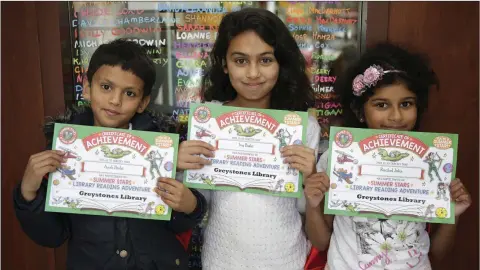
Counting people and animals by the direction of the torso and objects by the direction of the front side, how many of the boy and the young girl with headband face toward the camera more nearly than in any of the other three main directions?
2

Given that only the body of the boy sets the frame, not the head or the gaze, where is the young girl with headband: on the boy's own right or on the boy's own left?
on the boy's own left

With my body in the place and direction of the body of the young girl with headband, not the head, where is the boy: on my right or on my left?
on my right

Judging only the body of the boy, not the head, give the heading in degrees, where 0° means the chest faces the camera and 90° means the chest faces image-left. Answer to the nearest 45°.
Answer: approximately 0°
